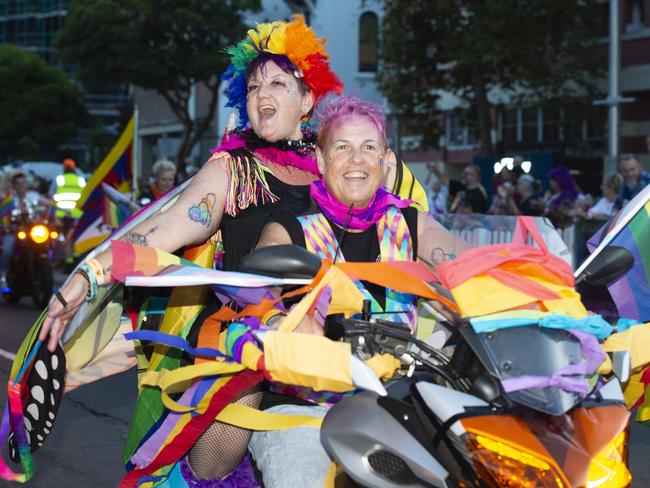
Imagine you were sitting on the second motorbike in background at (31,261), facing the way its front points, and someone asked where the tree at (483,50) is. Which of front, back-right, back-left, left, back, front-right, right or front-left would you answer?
back-left

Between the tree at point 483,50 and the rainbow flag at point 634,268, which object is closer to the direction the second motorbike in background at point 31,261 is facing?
the rainbow flag

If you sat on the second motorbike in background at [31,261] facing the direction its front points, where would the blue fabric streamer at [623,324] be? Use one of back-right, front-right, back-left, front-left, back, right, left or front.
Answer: front

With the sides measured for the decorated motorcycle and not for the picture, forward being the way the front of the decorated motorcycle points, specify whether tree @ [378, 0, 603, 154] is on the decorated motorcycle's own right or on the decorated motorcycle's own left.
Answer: on the decorated motorcycle's own left

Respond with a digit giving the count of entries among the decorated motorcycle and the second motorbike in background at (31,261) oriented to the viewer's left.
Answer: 0

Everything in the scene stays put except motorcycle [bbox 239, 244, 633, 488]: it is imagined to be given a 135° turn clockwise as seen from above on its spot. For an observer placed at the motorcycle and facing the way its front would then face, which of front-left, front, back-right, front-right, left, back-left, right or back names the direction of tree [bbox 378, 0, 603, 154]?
right

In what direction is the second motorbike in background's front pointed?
toward the camera

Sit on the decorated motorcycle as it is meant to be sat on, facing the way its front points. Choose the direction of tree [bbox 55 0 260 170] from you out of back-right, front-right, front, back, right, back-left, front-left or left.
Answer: back-left

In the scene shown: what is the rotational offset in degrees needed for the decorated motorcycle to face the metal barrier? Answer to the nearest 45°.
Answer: approximately 135° to its left

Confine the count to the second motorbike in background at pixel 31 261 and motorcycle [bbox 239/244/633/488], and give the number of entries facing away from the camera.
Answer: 0

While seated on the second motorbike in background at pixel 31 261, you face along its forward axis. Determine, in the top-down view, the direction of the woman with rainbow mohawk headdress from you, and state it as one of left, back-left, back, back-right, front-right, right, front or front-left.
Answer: front

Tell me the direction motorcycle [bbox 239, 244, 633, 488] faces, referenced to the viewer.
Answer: facing the viewer and to the right of the viewer

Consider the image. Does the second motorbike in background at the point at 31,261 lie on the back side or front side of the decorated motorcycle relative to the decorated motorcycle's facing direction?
on the back side

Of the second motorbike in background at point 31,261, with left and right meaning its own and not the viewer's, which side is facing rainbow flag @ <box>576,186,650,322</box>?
front

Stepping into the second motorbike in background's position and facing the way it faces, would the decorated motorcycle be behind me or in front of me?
in front
